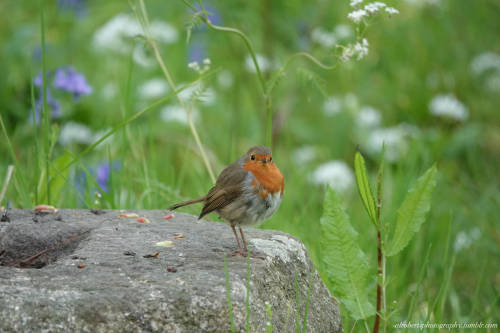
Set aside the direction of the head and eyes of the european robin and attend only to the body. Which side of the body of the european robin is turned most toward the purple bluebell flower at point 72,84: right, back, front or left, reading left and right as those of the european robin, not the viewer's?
back

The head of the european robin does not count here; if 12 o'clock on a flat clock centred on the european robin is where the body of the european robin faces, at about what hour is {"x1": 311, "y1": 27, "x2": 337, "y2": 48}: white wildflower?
The white wildflower is roughly at 8 o'clock from the european robin.

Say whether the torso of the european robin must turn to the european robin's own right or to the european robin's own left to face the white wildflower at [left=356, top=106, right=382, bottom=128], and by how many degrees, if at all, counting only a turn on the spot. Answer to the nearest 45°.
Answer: approximately 135° to the european robin's own left

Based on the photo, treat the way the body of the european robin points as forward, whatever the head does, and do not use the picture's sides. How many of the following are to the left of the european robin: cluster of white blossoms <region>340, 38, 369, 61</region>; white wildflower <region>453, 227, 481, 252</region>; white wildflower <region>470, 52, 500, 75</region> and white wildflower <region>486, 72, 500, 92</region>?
4

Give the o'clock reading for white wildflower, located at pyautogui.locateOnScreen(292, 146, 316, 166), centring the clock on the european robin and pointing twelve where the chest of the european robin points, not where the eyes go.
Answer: The white wildflower is roughly at 8 o'clock from the european robin.

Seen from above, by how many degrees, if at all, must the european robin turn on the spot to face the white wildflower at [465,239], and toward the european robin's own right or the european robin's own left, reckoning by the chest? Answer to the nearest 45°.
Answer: approximately 90° to the european robin's own left

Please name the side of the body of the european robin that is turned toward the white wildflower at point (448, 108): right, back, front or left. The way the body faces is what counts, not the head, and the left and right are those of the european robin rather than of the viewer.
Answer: left

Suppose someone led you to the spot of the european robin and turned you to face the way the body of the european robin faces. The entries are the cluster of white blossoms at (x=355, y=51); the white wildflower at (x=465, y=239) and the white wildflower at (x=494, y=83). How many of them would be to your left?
3

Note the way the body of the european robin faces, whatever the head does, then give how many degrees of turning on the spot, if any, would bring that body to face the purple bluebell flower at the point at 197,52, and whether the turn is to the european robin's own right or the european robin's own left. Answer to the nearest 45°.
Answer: approximately 135° to the european robin's own left

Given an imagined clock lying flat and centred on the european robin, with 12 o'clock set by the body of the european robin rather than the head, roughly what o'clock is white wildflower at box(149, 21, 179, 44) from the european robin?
The white wildflower is roughly at 7 o'clock from the european robin.

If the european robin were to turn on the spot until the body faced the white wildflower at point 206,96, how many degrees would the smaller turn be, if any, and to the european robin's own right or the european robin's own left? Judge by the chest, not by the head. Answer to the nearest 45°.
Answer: approximately 135° to the european robin's own left

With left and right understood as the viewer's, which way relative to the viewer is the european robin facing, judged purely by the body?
facing the viewer and to the right of the viewer

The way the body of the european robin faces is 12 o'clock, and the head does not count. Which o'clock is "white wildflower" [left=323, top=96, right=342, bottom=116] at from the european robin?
The white wildflower is roughly at 8 o'clock from the european robin.
